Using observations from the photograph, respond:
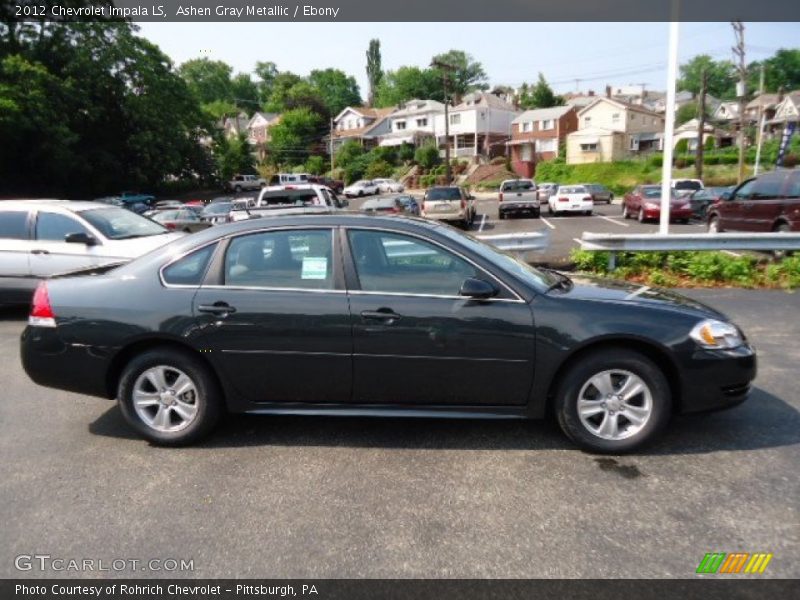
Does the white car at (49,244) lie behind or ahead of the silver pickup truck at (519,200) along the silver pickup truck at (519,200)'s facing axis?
behind

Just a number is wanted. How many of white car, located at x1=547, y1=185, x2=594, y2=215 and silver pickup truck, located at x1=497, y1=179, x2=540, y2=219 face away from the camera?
2

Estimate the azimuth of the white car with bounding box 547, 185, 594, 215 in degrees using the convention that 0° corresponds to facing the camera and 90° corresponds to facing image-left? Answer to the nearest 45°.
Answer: approximately 180°

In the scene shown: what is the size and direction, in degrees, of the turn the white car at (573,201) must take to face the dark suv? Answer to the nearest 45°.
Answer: approximately 180°

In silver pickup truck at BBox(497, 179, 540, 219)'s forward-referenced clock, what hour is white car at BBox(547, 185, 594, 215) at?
The white car is roughly at 2 o'clock from the silver pickup truck.

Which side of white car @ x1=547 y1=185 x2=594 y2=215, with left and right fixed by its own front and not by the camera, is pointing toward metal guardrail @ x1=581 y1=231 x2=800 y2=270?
back

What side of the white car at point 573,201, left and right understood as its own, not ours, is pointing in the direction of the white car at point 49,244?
back

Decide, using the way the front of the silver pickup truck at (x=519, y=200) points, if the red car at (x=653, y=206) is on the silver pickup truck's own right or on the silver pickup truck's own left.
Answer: on the silver pickup truck's own right

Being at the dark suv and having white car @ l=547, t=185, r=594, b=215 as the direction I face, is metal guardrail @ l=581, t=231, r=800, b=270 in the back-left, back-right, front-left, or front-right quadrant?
back-left

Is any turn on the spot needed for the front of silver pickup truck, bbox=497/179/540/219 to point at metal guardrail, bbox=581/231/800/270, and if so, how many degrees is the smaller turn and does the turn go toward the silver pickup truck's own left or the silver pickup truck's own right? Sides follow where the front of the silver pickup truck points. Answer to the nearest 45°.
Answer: approximately 180°
